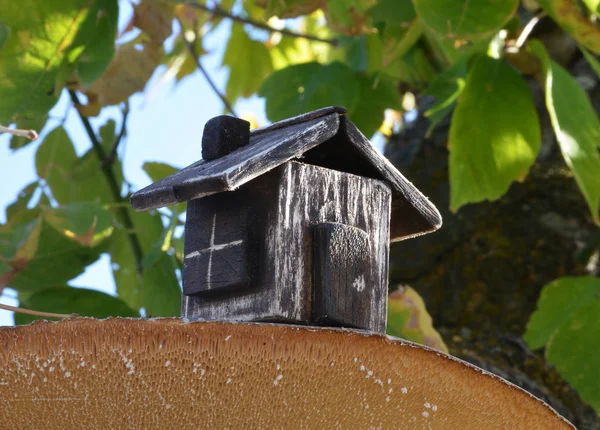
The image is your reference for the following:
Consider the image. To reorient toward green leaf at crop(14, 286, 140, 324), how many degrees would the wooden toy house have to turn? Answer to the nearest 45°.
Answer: approximately 180°

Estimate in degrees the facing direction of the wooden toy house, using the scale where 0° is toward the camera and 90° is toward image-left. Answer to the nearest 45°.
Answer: approximately 315°

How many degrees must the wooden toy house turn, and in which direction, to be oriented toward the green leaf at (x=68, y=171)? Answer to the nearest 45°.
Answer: approximately 180°

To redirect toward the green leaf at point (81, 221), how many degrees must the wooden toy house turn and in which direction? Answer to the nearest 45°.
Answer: approximately 180°

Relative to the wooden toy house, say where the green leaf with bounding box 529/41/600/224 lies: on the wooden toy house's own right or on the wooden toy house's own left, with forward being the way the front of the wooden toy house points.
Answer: on the wooden toy house's own left

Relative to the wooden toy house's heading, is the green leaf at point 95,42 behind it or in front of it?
behind
